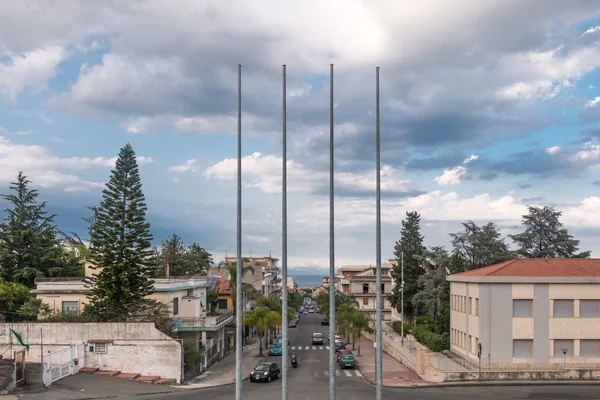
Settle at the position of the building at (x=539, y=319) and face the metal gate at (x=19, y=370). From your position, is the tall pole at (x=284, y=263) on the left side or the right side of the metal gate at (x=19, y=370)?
left

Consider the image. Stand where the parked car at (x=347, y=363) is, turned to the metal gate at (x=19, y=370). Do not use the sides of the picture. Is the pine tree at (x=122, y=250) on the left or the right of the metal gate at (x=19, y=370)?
right

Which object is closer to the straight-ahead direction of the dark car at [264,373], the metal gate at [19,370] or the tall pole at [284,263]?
the metal gate

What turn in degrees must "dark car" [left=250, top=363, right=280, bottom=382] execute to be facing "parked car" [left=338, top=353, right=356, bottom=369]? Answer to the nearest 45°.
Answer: approximately 180°

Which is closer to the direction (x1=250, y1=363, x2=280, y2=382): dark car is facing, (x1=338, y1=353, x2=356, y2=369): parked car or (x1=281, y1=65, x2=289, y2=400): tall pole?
the tall pole

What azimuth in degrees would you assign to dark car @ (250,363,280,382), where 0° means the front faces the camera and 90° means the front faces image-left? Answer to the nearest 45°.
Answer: approximately 45°

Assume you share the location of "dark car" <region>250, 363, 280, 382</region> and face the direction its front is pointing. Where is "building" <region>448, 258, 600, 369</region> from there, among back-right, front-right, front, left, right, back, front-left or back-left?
back-left

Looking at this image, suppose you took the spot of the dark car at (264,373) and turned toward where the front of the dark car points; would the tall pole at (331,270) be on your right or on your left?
on your left

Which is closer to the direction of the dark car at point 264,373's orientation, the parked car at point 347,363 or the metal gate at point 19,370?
the metal gate

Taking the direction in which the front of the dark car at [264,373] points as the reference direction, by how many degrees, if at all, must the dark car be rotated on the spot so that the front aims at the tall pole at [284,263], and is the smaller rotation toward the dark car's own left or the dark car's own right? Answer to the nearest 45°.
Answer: approximately 45° to the dark car's own left
